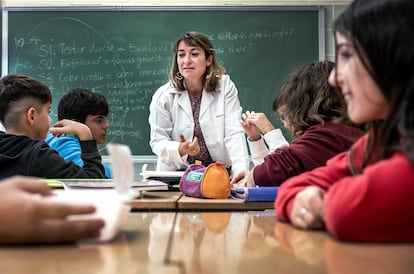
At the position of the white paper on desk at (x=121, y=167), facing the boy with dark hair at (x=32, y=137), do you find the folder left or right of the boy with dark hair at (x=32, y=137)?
right

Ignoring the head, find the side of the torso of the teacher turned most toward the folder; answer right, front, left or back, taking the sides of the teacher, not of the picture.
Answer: front

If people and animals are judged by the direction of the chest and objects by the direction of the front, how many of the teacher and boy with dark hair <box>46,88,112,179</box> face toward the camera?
1

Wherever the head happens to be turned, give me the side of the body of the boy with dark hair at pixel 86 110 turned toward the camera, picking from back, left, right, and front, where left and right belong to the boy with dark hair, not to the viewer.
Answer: right

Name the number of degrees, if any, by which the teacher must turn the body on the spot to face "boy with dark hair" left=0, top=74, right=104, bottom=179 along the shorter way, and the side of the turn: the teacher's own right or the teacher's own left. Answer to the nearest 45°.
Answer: approximately 45° to the teacher's own right

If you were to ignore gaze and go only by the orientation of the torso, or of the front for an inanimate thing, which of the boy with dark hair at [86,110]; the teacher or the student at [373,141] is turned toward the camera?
the teacher

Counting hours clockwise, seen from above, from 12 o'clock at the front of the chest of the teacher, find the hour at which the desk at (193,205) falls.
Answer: The desk is roughly at 12 o'clock from the teacher.

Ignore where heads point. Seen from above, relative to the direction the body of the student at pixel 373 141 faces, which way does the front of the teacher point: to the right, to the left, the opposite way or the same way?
to the left

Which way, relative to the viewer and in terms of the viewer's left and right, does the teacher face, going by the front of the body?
facing the viewer

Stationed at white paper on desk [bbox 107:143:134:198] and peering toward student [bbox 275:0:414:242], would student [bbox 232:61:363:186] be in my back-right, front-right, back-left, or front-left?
front-left

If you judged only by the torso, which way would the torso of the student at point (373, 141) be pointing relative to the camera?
to the viewer's left

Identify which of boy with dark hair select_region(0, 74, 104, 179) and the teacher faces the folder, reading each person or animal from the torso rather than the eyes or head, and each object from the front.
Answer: the teacher

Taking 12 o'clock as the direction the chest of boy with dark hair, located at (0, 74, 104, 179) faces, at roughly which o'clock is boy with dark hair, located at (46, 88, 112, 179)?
boy with dark hair, located at (46, 88, 112, 179) is roughly at 11 o'clock from boy with dark hair, located at (0, 74, 104, 179).

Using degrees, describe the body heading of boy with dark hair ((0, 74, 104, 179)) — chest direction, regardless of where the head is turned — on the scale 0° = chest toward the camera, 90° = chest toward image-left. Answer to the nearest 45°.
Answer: approximately 225°

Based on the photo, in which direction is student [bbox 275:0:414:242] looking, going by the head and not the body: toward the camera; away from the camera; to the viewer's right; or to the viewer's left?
to the viewer's left

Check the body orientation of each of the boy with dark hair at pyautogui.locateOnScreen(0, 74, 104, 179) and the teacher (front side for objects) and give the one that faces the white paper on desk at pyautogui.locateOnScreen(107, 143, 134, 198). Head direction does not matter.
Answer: the teacher
